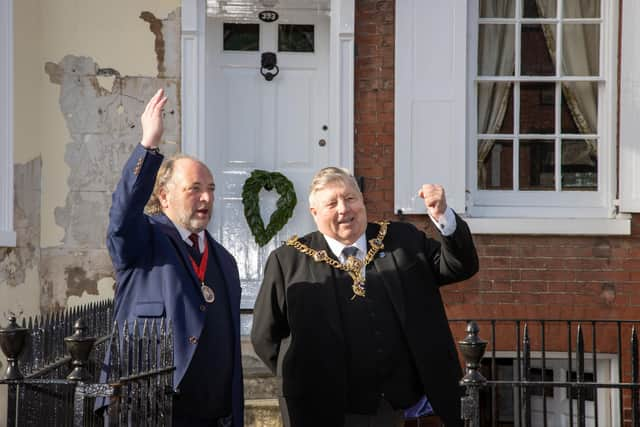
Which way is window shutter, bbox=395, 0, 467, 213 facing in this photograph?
toward the camera

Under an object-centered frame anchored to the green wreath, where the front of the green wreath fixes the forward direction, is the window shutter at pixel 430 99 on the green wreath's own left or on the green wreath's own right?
on the green wreath's own left

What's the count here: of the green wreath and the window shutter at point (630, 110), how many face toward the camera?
2

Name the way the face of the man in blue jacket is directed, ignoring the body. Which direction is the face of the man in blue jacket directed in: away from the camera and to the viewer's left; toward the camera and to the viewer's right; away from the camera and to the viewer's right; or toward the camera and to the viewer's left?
toward the camera and to the viewer's right

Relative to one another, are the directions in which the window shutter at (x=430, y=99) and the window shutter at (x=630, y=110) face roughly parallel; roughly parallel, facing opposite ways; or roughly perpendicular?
roughly parallel

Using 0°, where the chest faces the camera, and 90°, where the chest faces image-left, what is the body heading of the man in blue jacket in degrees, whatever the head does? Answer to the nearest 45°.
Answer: approximately 315°

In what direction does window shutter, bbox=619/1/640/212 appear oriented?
toward the camera

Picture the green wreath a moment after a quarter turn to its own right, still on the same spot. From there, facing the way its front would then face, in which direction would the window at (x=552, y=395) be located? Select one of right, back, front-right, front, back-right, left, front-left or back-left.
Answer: back

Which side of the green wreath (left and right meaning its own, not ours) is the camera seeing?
front

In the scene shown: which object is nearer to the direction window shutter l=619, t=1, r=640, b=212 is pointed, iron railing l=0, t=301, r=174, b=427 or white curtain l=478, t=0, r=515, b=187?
the iron railing

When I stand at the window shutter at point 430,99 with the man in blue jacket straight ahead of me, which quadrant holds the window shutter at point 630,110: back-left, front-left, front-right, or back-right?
back-left

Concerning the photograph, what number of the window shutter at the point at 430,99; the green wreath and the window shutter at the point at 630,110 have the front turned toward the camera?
3

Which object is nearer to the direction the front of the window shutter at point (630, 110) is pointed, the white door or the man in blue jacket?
the man in blue jacket
